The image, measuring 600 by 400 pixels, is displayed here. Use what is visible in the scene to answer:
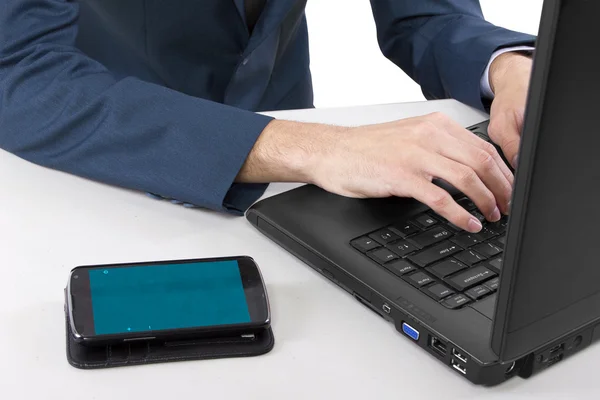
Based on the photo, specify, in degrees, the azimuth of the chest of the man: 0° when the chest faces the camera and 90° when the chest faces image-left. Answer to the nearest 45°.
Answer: approximately 315°

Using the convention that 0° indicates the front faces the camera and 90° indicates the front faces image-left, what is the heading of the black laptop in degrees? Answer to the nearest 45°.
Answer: approximately 135°

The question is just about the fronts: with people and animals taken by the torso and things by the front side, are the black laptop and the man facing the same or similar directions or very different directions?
very different directions
